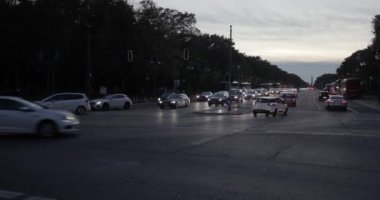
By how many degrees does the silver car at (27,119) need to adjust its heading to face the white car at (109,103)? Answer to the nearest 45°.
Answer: approximately 90° to its left

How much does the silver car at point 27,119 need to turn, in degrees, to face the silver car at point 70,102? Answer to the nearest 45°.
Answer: approximately 90° to its left

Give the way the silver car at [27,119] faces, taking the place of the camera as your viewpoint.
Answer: facing to the right of the viewer
